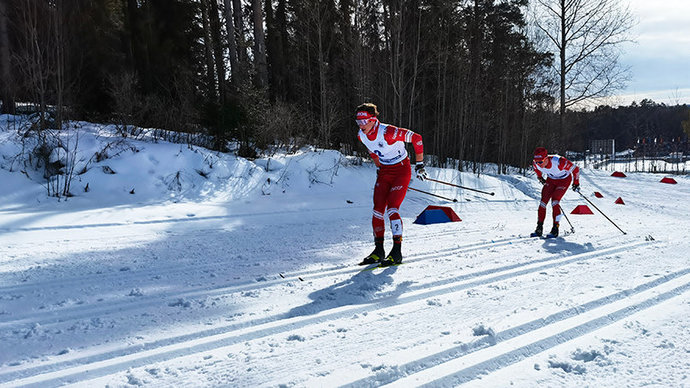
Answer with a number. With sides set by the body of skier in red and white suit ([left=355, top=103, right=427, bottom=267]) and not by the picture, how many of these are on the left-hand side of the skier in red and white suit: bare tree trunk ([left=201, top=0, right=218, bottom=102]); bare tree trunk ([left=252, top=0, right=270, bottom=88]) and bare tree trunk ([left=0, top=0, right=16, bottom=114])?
0

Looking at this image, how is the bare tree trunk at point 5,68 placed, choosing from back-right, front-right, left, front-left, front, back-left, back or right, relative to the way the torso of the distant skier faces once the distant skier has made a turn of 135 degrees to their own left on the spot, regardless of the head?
back

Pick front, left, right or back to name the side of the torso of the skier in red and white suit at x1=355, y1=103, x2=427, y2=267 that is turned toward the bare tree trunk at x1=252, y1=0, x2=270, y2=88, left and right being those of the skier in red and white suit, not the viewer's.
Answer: right

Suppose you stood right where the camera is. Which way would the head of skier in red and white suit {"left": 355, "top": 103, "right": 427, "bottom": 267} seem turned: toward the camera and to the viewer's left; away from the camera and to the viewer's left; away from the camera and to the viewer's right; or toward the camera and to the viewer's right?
toward the camera and to the viewer's left

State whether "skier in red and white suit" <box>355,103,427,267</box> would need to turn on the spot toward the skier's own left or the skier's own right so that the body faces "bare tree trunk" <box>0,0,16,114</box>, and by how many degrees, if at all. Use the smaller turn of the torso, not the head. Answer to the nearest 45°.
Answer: approximately 90° to the skier's own right

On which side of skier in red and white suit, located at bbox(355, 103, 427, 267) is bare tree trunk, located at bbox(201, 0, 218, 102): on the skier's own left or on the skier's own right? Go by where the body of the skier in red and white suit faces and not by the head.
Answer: on the skier's own right

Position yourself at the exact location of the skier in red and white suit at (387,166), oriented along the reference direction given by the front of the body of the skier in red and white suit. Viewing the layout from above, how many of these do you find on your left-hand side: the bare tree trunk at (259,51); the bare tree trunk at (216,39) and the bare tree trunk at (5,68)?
0

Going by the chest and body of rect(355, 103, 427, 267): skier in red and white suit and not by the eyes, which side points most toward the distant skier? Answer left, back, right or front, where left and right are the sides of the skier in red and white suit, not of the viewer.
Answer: back

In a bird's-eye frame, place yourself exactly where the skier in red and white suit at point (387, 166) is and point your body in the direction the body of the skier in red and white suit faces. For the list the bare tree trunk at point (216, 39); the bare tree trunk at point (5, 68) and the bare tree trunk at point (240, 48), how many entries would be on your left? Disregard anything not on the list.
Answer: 0

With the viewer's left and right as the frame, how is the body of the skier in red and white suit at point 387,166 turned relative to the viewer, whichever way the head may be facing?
facing the viewer and to the left of the viewer

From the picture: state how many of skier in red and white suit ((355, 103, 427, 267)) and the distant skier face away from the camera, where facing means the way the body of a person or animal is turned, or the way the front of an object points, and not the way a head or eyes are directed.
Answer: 0

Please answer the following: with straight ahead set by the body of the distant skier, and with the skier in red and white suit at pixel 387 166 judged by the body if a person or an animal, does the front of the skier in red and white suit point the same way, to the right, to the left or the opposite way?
the same way
